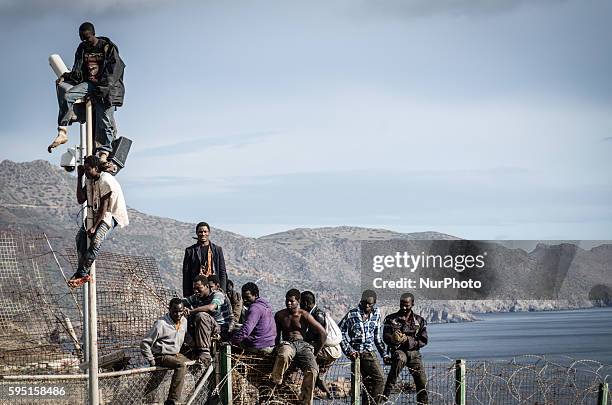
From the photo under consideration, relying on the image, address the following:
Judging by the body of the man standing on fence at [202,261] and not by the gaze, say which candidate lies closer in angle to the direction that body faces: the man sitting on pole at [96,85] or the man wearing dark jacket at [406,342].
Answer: the man sitting on pole

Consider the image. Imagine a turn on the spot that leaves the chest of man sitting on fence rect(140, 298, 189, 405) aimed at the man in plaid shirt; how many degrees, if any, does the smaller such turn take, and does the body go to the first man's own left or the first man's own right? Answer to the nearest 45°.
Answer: approximately 90° to the first man's own left

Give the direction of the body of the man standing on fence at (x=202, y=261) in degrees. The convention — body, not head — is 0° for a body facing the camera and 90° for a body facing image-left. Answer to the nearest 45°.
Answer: approximately 0°

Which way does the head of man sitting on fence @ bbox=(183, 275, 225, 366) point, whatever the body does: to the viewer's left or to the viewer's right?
to the viewer's left

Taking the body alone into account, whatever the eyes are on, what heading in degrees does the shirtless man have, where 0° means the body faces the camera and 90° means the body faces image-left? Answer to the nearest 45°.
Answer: approximately 0°
